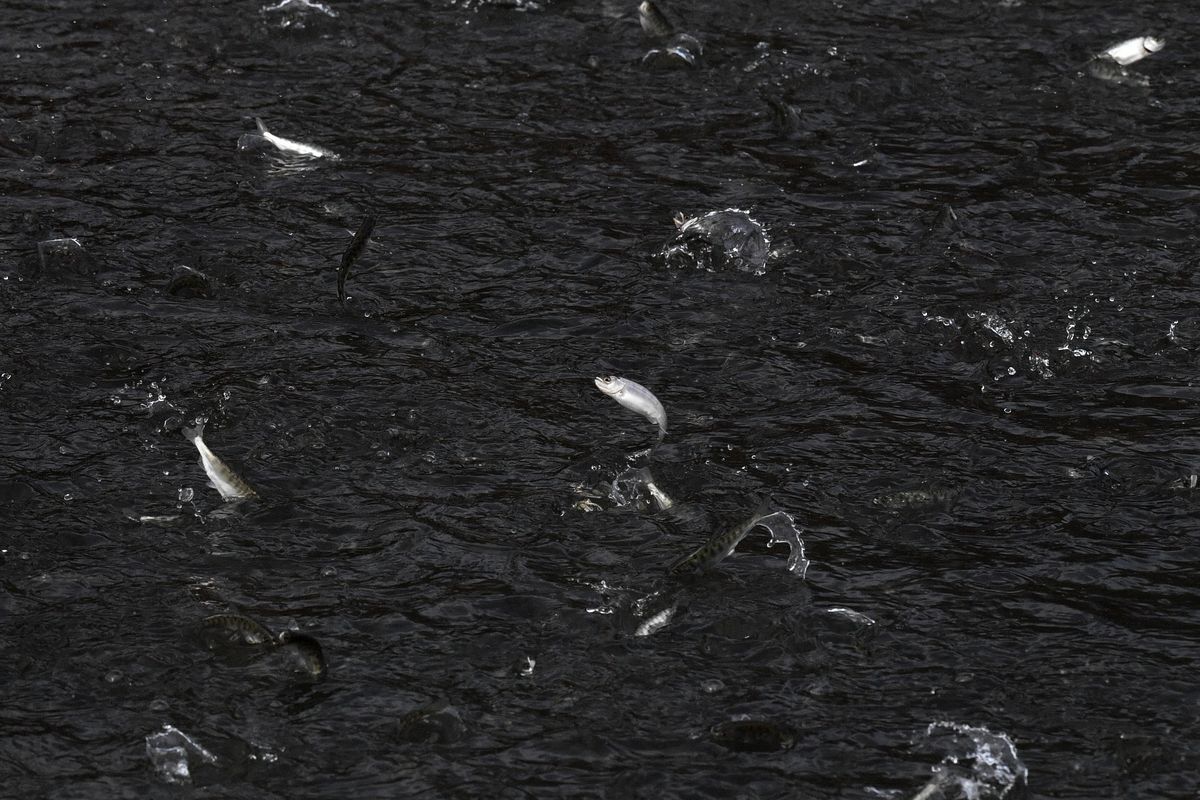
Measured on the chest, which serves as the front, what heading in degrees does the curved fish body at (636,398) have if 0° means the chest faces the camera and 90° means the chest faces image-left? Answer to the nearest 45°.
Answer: approximately 90°

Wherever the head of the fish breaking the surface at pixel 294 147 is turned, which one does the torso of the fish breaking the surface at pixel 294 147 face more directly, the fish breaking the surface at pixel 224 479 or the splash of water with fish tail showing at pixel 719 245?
the splash of water with fish tail showing

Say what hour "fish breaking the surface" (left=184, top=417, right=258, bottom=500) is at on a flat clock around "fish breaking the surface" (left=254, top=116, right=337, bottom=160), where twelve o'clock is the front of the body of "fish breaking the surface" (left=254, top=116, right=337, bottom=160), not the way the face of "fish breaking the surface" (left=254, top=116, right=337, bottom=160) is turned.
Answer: "fish breaking the surface" (left=184, top=417, right=258, bottom=500) is roughly at 3 o'clock from "fish breaking the surface" (left=254, top=116, right=337, bottom=160).

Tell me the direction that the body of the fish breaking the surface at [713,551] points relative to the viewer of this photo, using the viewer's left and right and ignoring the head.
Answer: facing to the left of the viewer

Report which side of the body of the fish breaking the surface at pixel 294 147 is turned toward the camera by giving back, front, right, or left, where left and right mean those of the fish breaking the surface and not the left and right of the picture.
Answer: right

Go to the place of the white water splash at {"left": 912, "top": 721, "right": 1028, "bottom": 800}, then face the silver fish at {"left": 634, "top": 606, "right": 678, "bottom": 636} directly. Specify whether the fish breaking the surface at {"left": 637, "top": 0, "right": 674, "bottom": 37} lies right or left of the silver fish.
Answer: right
